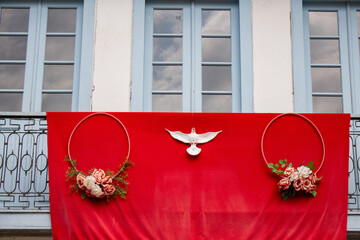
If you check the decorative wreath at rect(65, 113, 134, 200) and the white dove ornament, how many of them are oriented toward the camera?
2

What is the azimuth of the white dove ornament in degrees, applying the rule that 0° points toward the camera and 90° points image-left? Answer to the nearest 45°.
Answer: approximately 0°

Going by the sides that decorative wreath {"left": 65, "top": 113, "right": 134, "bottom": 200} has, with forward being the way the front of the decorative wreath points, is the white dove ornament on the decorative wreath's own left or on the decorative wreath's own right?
on the decorative wreath's own left

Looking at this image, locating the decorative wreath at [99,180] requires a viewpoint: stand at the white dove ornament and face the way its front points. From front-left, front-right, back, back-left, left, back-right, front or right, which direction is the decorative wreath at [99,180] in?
right
